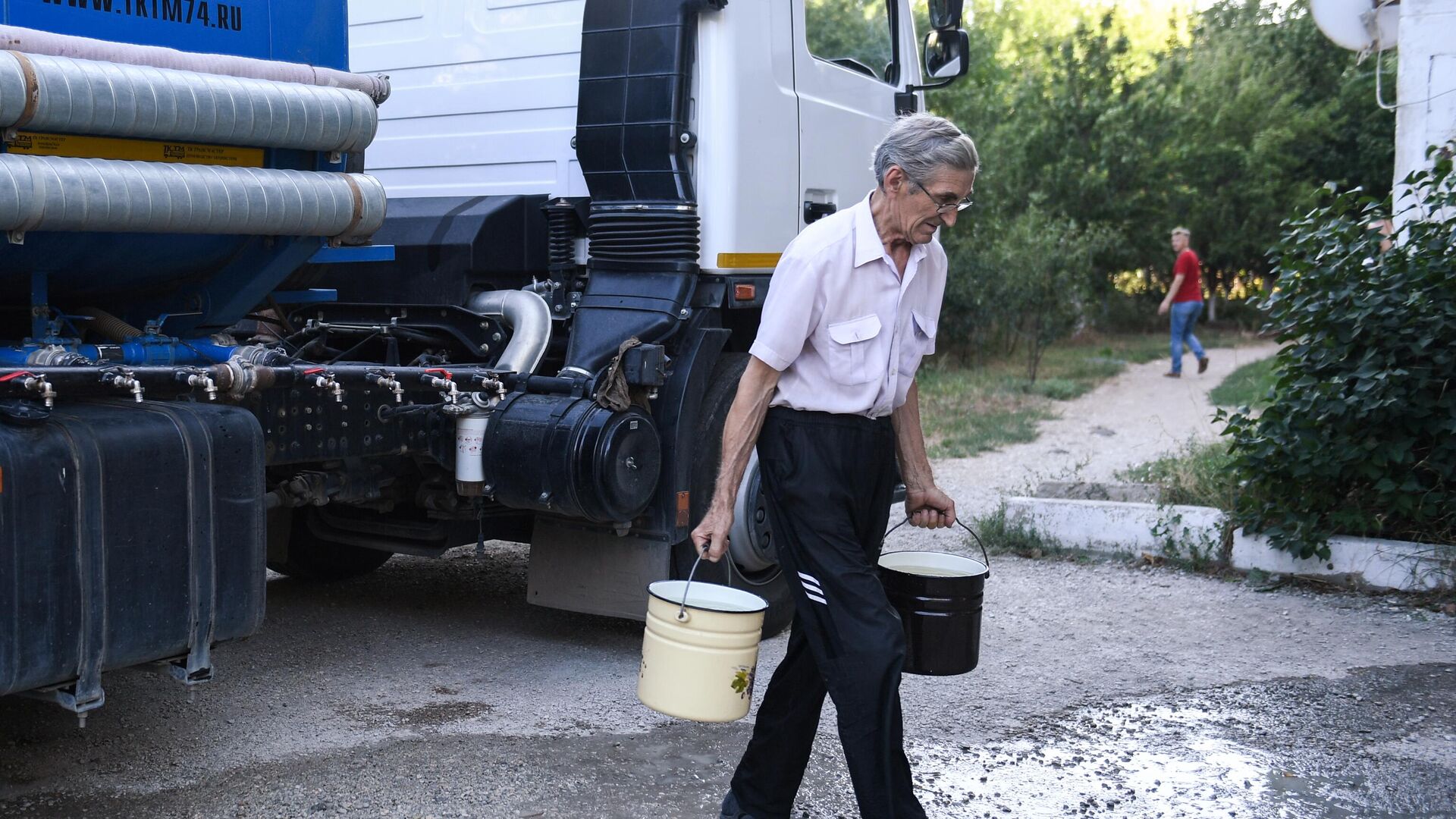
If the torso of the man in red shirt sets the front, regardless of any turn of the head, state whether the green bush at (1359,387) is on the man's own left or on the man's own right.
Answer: on the man's own left

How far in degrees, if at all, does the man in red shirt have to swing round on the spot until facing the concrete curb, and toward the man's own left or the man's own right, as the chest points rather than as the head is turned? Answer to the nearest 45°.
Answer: approximately 90° to the man's own left

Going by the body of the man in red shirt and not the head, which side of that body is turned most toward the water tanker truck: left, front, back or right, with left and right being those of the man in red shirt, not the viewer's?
left

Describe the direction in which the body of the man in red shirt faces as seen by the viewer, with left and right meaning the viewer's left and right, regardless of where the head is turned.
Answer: facing to the left of the viewer

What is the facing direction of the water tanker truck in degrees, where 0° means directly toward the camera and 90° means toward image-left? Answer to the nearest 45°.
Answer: approximately 225°

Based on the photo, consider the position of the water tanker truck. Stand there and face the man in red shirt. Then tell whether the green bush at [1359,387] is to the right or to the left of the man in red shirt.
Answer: right

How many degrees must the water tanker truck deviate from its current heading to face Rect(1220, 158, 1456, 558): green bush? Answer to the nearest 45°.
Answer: approximately 45° to its right

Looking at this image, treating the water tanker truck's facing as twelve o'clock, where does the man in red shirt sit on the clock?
The man in red shirt is roughly at 12 o'clock from the water tanker truck.
